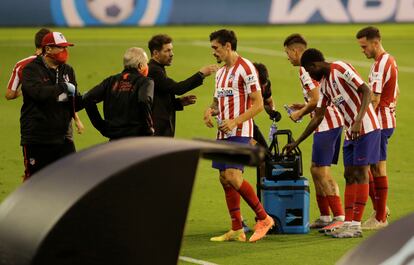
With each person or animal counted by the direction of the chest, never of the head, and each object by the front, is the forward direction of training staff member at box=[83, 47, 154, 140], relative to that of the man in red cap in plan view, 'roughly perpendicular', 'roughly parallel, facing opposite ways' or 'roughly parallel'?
roughly perpendicular

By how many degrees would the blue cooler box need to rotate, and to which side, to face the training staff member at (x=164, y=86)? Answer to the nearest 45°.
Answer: approximately 90° to its right

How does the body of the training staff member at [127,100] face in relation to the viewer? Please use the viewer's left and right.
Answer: facing away from the viewer and to the right of the viewer

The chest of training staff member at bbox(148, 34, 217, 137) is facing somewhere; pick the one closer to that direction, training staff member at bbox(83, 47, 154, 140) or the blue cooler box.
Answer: the blue cooler box

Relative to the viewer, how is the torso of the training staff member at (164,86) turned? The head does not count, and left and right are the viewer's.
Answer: facing to the right of the viewer

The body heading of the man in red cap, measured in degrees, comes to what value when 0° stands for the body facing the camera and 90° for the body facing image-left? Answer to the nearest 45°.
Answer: approximately 315°

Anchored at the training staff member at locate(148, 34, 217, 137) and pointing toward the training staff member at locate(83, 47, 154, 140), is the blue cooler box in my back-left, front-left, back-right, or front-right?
back-left

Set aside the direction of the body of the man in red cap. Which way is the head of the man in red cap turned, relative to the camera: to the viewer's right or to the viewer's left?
to the viewer's right
